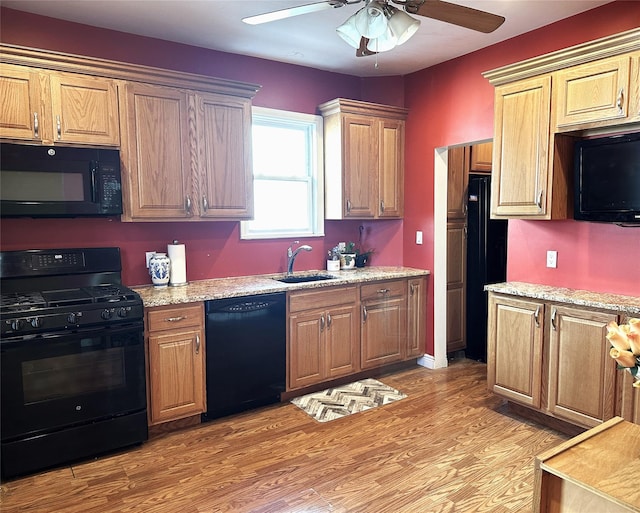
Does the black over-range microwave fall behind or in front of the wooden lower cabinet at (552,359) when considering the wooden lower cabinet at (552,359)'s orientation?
in front

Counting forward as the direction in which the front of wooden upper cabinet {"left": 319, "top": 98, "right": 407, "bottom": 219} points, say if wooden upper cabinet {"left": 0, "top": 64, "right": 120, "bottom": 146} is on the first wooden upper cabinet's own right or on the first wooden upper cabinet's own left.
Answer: on the first wooden upper cabinet's own right

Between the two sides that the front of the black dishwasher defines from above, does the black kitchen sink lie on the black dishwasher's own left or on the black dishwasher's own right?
on the black dishwasher's own left

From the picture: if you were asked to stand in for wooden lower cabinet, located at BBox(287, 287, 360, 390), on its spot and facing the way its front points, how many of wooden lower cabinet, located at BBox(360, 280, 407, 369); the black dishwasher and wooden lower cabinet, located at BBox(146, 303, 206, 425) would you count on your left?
1

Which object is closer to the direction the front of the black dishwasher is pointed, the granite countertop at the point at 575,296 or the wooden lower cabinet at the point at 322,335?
the granite countertop

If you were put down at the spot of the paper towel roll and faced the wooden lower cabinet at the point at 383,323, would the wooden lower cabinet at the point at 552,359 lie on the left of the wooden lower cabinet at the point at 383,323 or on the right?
right

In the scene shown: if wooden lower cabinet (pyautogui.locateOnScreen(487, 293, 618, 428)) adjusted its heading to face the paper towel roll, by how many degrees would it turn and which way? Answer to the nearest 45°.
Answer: approximately 45° to its right

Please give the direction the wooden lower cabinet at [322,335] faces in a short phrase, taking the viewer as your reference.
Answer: facing the viewer and to the right of the viewer

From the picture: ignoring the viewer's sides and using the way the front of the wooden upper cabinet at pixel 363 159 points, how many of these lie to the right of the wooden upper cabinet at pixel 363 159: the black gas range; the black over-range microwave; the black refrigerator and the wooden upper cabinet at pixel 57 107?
3
